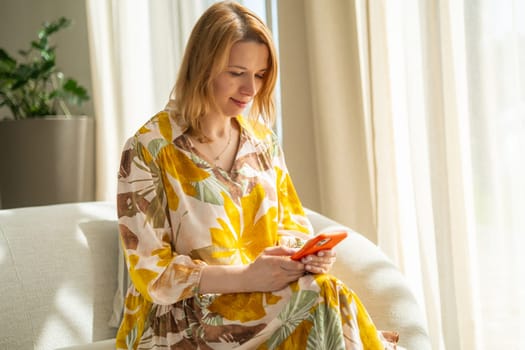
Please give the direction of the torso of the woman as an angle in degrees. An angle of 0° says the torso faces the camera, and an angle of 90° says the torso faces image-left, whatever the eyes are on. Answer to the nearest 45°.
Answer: approximately 315°

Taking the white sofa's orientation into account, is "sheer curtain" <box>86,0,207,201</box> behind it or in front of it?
behind

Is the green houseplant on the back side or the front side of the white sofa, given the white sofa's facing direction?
on the back side

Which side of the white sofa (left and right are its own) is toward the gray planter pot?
back

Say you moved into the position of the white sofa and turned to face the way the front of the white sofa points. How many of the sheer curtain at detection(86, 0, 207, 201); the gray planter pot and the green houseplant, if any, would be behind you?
3
